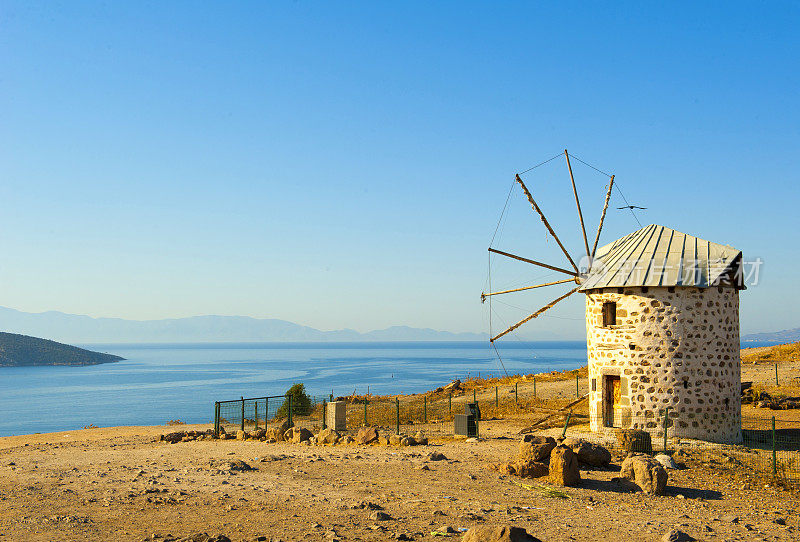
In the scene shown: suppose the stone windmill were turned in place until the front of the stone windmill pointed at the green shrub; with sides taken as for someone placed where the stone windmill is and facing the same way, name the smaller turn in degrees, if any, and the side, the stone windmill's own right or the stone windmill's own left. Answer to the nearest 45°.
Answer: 0° — it already faces it

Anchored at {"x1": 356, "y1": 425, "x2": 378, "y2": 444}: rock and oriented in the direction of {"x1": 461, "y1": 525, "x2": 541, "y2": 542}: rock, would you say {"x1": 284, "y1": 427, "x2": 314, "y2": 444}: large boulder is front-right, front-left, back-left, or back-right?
back-right

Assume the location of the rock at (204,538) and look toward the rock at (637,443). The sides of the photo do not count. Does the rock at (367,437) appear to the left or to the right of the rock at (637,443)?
left
